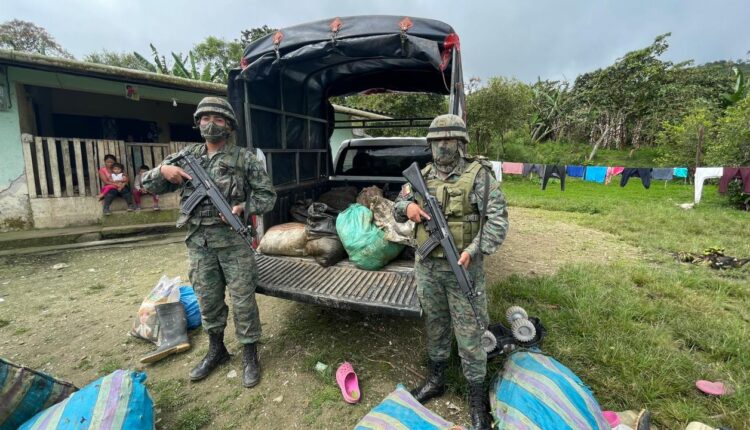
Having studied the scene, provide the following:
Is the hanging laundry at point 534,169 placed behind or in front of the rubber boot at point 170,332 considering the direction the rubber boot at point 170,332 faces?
behind

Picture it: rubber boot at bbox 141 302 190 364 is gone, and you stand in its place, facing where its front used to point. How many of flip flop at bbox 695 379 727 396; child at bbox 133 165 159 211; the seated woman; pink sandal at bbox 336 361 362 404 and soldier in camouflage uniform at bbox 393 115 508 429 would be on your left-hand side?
3

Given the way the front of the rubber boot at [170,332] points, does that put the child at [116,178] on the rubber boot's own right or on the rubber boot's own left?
on the rubber boot's own right

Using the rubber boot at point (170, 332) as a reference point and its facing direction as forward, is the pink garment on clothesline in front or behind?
behind

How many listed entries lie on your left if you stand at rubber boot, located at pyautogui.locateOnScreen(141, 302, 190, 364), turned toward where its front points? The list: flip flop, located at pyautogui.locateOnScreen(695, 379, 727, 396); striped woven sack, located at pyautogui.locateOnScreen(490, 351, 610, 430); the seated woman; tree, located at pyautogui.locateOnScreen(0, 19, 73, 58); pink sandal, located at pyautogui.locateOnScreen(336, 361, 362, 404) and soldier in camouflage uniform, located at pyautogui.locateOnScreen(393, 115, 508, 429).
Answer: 4

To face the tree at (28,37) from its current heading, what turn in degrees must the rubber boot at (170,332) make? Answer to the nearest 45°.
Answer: approximately 135° to its right

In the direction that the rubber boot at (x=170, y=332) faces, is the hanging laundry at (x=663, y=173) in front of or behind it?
behind

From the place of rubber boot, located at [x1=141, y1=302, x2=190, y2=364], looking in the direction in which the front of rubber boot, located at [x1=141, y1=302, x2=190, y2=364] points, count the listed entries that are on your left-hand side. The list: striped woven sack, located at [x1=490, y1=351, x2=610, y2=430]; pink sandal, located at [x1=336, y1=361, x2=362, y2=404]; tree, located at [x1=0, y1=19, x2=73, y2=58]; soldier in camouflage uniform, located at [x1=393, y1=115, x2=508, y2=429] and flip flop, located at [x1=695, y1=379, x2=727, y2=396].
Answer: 4

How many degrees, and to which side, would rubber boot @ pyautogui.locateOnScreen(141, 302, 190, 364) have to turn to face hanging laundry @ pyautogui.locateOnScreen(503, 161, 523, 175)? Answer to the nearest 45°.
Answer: approximately 135° to its right

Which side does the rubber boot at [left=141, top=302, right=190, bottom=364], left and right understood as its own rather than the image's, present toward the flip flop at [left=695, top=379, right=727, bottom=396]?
back

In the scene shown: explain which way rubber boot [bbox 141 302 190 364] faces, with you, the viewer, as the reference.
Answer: facing the viewer and to the left of the viewer

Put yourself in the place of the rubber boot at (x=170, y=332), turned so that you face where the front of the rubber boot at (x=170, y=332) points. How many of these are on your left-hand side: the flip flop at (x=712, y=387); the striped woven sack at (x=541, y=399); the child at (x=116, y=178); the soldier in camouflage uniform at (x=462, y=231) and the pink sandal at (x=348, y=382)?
4

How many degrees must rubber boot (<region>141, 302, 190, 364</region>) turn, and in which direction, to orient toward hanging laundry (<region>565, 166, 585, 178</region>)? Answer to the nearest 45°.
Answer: approximately 135° to its right
